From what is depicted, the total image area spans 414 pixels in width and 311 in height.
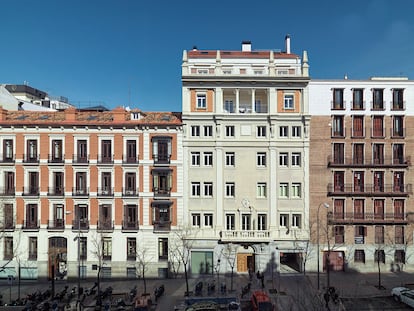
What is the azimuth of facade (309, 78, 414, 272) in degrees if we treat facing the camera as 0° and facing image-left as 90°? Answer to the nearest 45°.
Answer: approximately 0°

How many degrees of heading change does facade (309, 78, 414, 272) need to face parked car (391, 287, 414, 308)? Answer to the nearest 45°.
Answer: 0° — it already faces it

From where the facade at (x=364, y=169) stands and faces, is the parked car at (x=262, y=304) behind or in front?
in front
